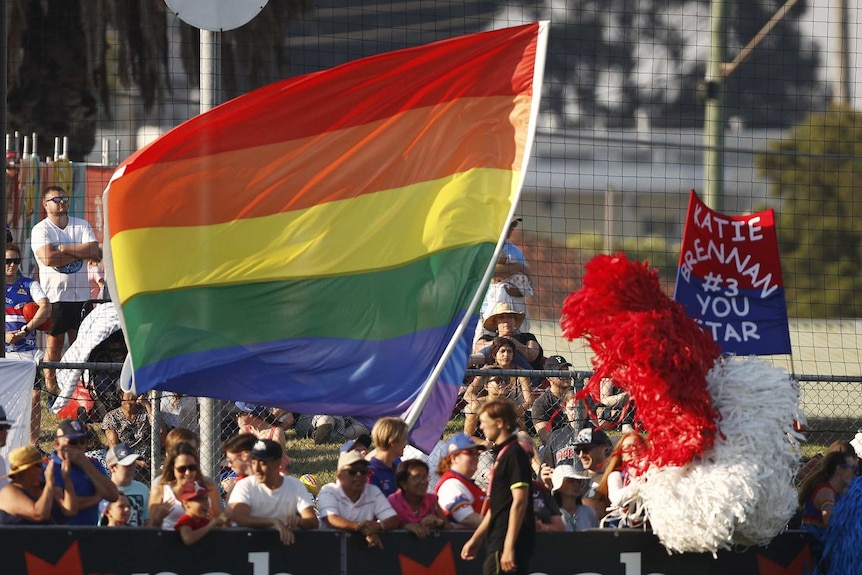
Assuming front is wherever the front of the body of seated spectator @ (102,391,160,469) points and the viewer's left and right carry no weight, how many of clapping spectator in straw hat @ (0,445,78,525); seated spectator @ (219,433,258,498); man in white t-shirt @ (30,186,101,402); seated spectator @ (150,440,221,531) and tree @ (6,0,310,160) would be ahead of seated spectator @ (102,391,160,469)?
3

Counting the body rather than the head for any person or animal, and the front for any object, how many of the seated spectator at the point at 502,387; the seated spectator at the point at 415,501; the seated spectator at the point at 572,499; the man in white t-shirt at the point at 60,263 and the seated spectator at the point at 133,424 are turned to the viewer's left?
0

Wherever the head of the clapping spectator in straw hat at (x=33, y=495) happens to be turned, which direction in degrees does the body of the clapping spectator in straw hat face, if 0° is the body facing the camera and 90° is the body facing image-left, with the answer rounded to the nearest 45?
approximately 315°

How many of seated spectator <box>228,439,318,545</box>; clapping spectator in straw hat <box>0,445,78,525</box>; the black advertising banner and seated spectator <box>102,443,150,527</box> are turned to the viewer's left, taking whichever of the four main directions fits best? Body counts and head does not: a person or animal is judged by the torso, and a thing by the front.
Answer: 0

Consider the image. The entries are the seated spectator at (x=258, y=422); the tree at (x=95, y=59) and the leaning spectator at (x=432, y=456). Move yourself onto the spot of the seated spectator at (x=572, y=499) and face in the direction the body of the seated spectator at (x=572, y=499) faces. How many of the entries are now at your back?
3

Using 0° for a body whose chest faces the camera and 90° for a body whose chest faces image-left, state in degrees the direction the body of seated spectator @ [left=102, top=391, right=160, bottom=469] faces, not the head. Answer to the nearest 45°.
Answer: approximately 0°

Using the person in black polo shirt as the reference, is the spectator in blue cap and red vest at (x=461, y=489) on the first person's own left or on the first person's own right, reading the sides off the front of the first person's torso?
on the first person's own right

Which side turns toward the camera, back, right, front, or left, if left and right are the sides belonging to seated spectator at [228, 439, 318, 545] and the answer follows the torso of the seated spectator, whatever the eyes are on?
front

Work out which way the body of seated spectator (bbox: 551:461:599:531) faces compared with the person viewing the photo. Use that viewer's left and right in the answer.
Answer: facing the viewer and to the right of the viewer

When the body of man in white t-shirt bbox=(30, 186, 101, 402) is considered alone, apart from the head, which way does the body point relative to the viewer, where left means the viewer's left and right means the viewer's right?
facing the viewer

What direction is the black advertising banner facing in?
toward the camera

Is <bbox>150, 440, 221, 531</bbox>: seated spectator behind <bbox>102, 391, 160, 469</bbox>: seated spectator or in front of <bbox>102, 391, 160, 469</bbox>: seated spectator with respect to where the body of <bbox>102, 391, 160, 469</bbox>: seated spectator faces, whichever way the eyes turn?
in front

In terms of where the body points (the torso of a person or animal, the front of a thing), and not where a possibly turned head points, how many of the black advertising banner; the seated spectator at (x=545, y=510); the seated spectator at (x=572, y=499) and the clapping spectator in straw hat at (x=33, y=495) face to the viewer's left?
0

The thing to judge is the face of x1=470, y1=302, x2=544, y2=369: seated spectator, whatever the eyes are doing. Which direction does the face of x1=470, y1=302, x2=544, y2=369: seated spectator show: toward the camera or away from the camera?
toward the camera
